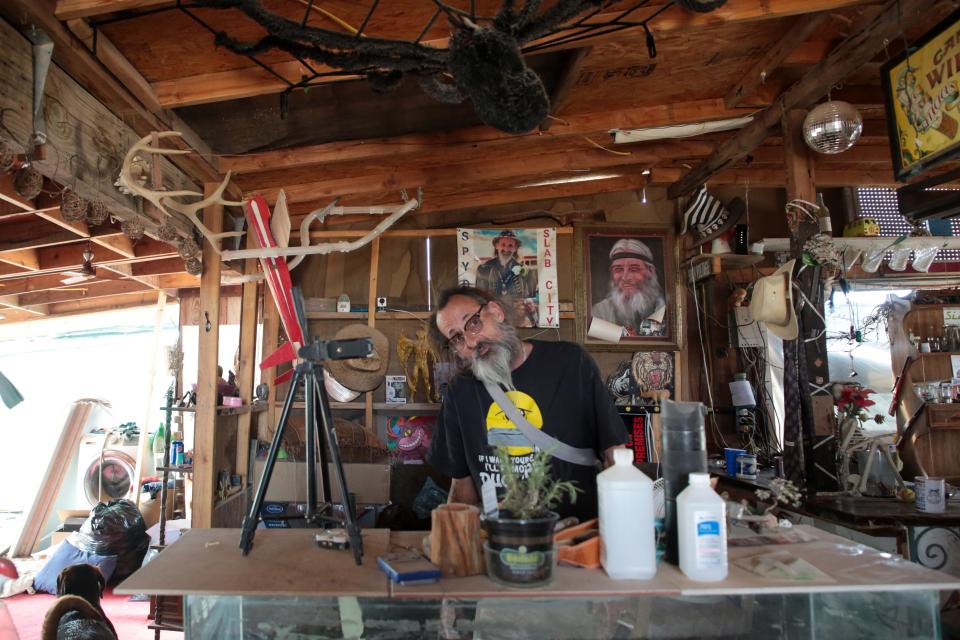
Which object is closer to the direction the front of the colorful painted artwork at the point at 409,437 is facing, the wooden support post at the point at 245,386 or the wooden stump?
the wooden stump

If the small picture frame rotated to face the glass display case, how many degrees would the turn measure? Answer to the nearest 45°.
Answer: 0° — it already faces it

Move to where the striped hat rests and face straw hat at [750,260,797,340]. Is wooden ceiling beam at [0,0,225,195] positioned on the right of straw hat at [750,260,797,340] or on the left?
right

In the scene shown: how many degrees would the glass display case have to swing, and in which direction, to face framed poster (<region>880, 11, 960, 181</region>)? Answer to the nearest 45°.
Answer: approximately 135° to its left

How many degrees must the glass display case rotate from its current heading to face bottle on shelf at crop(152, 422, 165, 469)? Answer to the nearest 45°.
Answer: approximately 135° to its right

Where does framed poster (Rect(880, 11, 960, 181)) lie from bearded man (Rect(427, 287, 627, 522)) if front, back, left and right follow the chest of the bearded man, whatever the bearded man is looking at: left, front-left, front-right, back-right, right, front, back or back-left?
left

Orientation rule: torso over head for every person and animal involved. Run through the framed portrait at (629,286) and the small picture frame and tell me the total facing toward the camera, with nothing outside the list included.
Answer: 2

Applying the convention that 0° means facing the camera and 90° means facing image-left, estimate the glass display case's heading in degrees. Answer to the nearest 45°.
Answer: approximately 0°
